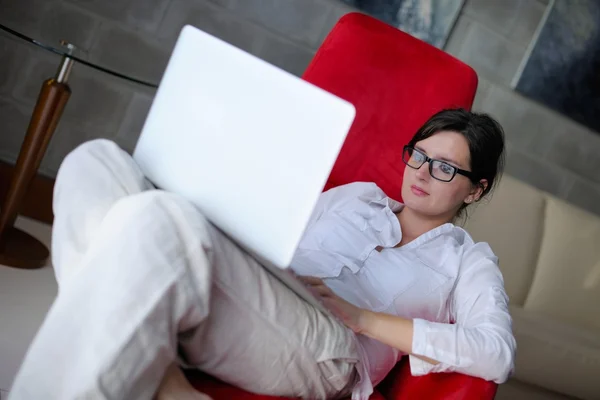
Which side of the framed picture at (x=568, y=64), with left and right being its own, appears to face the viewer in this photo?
front

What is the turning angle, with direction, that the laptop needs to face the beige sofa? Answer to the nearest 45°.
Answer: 0° — it already faces it

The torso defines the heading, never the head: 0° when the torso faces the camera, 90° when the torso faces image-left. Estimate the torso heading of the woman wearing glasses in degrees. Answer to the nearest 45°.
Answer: approximately 45°

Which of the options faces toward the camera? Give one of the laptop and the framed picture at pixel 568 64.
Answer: the framed picture

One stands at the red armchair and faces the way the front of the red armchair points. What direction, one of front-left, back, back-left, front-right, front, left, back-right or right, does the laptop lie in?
front-left

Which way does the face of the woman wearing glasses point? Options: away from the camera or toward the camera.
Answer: toward the camera

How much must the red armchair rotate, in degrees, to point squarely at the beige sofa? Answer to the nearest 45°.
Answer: approximately 180°

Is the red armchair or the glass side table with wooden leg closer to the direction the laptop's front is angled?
the red armchair

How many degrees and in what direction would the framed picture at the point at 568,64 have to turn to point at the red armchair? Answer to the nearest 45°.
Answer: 0° — it already faces it

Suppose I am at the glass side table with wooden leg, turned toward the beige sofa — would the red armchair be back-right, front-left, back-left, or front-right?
front-right

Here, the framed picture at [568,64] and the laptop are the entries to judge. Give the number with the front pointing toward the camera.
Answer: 1

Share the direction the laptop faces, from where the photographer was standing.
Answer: facing away from the viewer and to the right of the viewer

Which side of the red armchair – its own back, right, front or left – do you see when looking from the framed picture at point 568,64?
back

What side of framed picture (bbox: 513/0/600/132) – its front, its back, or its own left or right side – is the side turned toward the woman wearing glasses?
front

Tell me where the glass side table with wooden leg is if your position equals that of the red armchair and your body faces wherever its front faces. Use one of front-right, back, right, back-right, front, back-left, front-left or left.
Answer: front-right

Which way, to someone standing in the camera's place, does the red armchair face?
facing the viewer and to the left of the viewer

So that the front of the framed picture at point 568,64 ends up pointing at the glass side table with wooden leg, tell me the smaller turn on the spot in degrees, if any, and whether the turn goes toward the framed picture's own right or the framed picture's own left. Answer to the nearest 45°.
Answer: approximately 45° to the framed picture's own right
